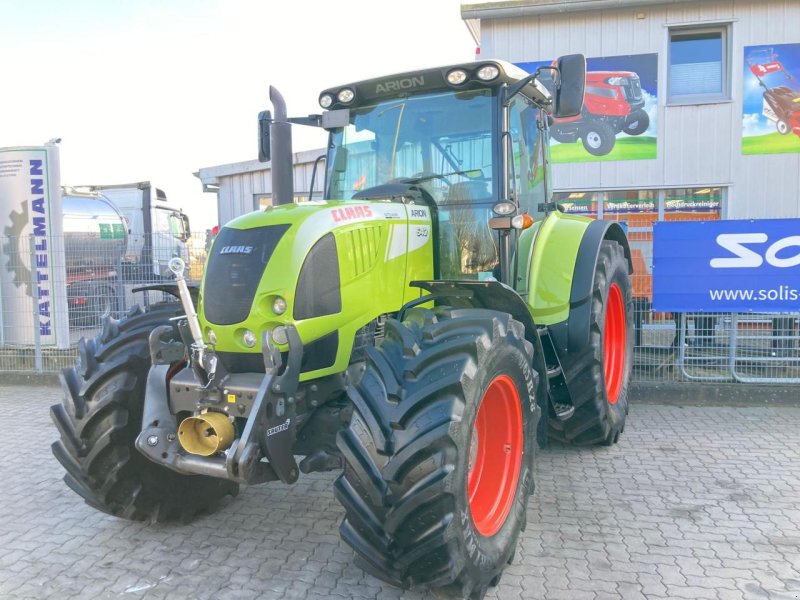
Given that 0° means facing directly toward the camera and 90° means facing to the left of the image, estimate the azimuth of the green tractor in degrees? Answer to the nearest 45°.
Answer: approximately 45°
